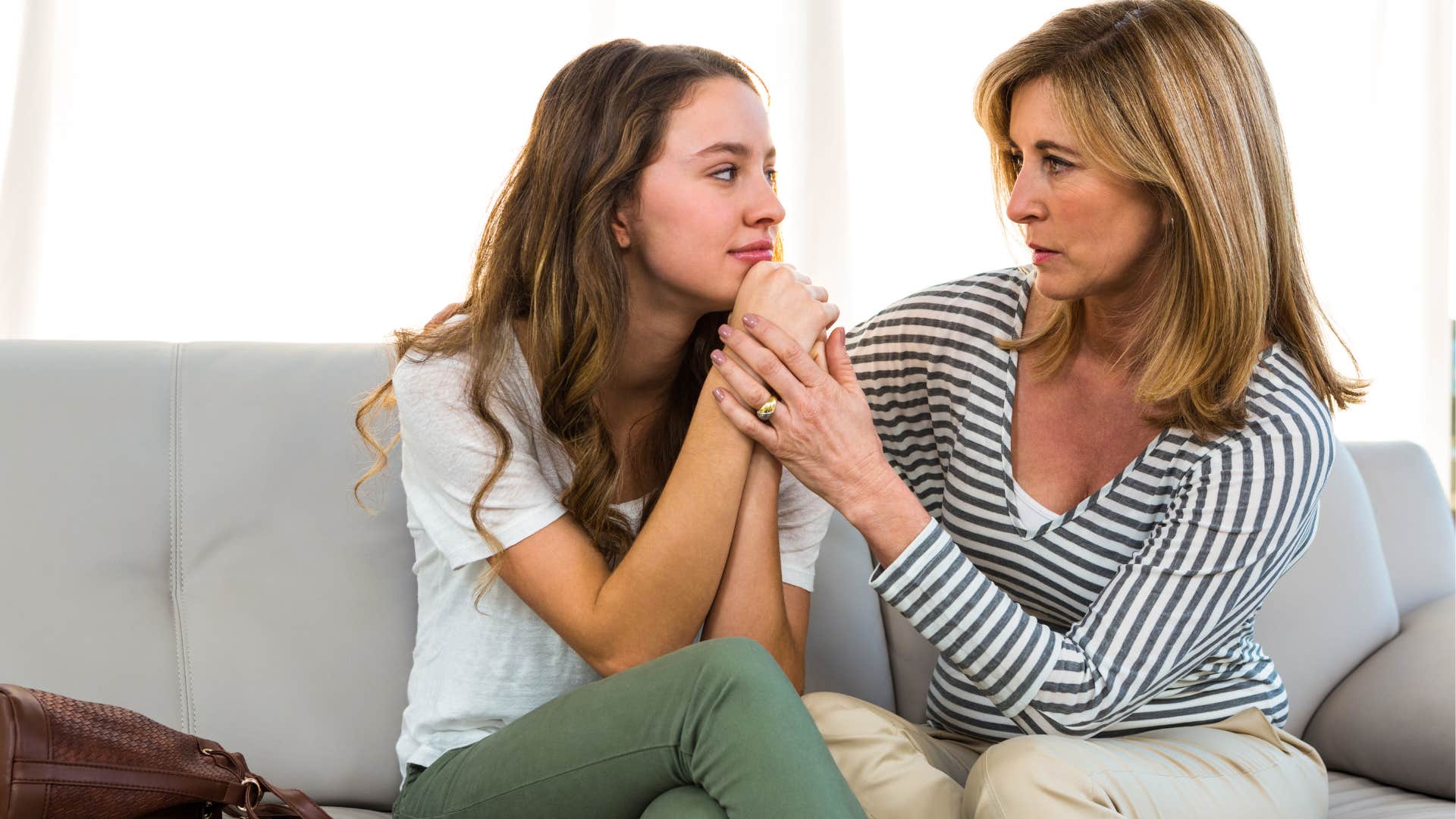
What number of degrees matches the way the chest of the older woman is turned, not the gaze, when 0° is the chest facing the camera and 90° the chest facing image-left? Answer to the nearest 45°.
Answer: approximately 45°

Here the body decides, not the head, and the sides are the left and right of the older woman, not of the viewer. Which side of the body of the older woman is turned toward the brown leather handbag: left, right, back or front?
front

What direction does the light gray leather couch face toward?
toward the camera
